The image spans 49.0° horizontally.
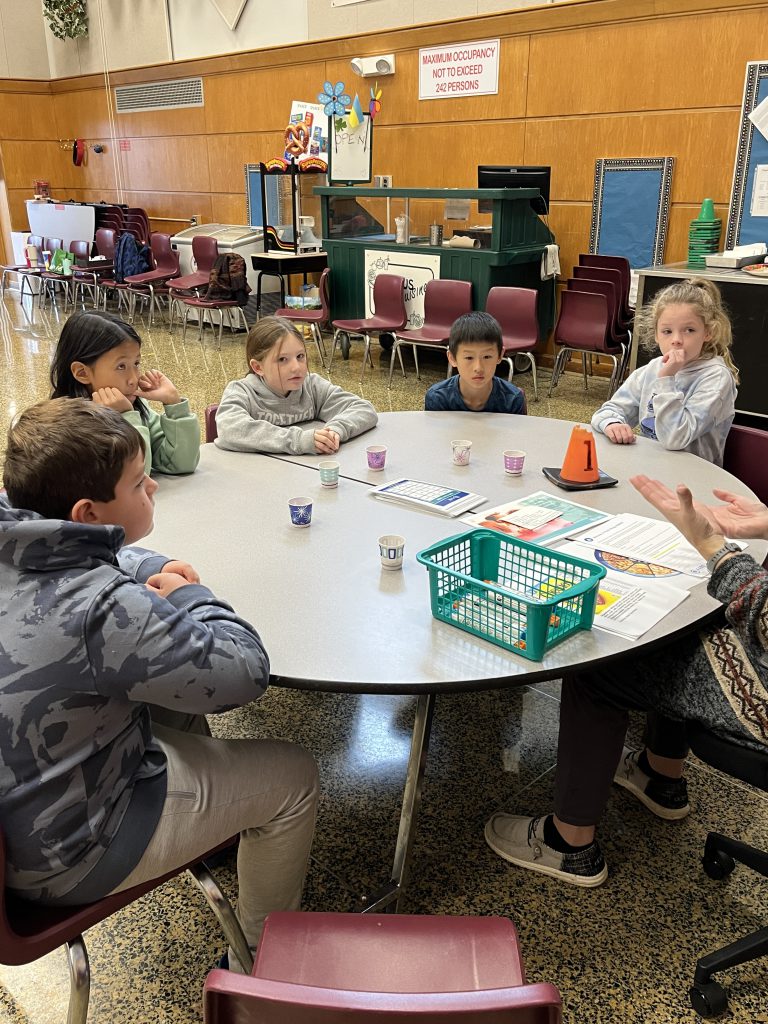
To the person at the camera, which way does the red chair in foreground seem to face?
facing away from the viewer

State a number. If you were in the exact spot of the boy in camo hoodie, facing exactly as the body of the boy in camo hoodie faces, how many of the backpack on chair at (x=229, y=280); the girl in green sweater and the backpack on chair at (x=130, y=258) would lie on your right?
0

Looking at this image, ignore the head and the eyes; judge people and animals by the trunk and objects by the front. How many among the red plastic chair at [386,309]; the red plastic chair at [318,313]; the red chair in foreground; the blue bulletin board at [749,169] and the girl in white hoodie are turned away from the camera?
1

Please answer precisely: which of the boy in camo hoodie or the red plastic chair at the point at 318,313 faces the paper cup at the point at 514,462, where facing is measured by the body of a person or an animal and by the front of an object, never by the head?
the boy in camo hoodie

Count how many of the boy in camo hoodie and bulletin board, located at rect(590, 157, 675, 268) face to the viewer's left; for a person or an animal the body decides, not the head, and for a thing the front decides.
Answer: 0

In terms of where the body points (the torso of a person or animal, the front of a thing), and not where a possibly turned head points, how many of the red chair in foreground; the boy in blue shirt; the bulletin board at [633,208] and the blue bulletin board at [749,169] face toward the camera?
3

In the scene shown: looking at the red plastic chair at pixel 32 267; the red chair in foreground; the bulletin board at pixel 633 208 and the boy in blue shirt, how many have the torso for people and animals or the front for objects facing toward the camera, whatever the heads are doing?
2

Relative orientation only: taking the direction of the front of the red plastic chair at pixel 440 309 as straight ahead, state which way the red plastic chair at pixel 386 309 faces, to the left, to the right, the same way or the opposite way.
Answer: the same way

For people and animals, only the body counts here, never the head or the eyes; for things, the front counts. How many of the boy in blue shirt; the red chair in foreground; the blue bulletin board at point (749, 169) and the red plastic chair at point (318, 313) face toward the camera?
2

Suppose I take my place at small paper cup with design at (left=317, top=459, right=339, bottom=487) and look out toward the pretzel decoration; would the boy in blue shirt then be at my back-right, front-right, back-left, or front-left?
front-right

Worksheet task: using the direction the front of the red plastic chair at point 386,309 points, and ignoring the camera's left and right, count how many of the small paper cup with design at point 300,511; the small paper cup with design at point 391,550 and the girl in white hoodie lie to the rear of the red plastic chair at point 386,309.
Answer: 0

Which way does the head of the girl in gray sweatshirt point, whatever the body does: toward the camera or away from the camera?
toward the camera

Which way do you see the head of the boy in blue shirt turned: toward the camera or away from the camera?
toward the camera

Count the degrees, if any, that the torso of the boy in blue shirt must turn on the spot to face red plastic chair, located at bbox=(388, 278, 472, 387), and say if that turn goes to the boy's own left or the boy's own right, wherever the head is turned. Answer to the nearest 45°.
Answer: approximately 180°

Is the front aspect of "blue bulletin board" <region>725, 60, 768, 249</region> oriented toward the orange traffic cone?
yes

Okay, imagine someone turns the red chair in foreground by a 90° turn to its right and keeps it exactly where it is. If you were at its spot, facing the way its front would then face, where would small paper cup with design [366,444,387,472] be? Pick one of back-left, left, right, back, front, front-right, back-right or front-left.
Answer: left

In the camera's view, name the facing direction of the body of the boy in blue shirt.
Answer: toward the camera

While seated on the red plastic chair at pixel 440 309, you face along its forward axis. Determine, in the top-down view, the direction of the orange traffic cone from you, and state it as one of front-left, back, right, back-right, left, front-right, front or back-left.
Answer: front-left
